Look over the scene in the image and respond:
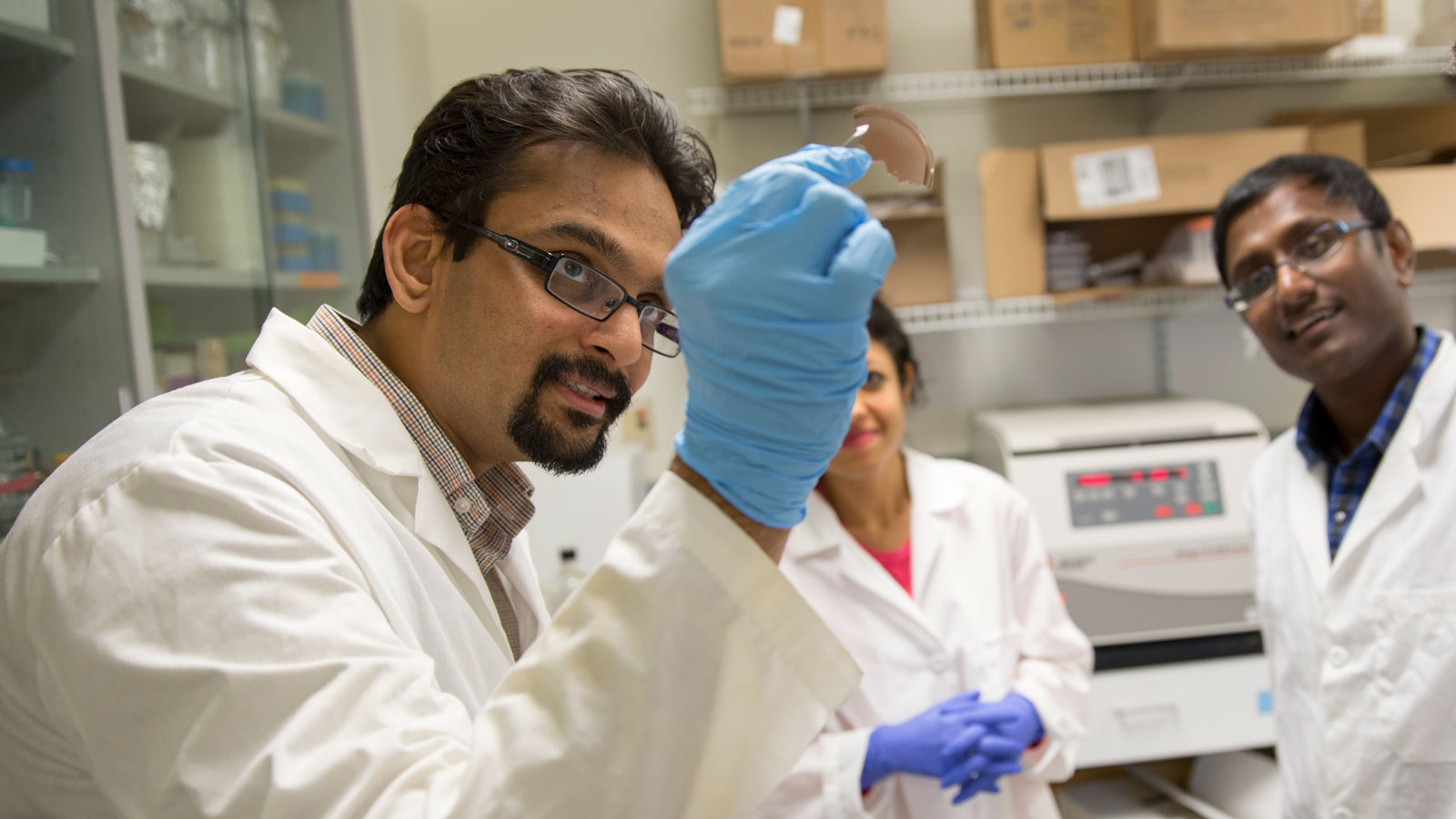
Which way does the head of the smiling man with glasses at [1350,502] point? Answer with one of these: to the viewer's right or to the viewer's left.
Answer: to the viewer's left

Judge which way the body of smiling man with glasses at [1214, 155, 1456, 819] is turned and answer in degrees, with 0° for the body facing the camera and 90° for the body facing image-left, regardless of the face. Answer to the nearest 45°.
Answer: approximately 45°

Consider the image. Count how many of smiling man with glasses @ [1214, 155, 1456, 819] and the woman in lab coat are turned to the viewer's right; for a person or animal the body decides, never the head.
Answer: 0

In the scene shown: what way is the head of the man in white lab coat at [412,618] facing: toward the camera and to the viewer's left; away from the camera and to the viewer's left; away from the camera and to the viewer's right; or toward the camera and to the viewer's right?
toward the camera and to the viewer's right

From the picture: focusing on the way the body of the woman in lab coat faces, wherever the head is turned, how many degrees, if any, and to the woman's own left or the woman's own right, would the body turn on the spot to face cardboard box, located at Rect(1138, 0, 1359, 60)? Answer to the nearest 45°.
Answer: approximately 135° to the woman's own left
